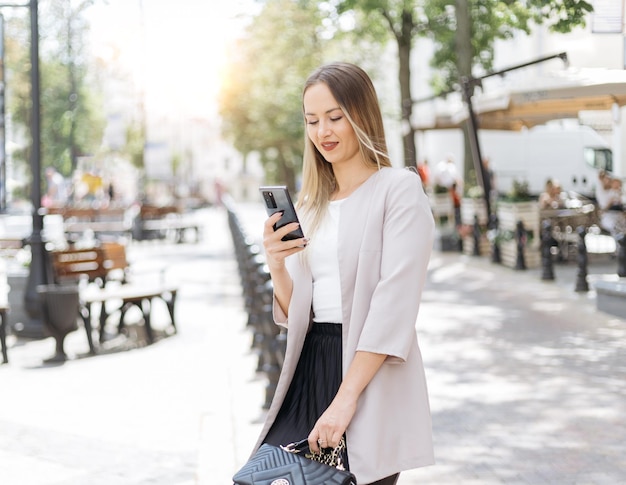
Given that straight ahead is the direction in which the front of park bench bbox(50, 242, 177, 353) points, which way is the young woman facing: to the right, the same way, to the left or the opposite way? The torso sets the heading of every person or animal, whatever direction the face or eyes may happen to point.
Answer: to the right

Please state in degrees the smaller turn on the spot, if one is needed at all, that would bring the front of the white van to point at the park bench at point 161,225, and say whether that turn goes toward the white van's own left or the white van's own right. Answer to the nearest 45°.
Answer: approximately 180°

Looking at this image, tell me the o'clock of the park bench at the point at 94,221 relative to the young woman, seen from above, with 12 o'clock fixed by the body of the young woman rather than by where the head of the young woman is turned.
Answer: The park bench is roughly at 4 o'clock from the young woman.

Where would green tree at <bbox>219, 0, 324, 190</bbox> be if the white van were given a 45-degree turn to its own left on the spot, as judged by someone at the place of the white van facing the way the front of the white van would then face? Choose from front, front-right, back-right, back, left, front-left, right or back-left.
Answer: left

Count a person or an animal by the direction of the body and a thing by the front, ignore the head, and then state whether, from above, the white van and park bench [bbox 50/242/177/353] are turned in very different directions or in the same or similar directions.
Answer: same or similar directions

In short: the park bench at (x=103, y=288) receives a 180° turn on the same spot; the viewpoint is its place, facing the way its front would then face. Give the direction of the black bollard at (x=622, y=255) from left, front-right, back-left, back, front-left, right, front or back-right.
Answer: back-right

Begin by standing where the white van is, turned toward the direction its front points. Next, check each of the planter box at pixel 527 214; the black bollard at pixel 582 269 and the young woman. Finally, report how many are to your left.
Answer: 0

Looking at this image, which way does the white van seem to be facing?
to the viewer's right

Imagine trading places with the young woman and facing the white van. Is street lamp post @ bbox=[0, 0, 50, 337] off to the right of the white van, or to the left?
left

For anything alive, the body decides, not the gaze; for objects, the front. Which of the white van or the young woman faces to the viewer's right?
the white van

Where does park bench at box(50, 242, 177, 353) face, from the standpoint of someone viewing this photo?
facing the viewer and to the right of the viewer

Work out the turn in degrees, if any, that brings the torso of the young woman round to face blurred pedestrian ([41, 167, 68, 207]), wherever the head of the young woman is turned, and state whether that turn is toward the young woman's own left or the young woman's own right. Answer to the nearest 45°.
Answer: approximately 135° to the young woman's own right

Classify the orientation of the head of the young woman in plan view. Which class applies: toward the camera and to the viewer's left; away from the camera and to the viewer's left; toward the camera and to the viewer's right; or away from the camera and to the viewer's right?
toward the camera and to the viewer's left

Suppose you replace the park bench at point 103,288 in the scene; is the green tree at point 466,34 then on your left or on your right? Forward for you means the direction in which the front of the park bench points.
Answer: on your left

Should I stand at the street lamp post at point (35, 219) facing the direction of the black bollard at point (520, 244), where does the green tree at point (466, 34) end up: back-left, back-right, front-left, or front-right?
front-left

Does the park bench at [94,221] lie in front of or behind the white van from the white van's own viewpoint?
behind

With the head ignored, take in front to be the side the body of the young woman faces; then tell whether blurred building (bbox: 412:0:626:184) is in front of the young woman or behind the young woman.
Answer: behind

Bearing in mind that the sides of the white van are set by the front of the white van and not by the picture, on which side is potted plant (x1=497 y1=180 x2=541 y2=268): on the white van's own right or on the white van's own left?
on the white van's own right

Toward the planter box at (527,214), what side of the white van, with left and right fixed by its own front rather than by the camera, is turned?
right
